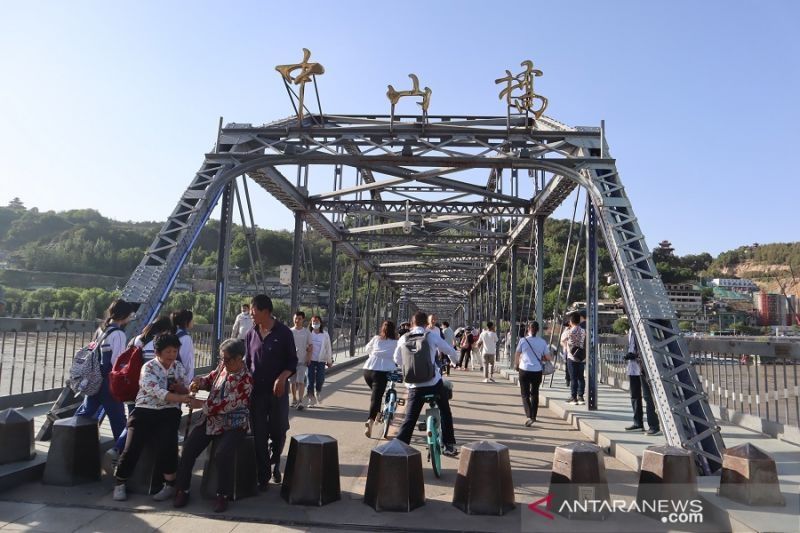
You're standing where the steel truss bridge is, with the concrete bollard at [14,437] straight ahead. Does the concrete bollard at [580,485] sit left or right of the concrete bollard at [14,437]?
left

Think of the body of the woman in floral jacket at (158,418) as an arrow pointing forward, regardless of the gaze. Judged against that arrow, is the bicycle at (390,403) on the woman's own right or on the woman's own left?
on the woman's own left

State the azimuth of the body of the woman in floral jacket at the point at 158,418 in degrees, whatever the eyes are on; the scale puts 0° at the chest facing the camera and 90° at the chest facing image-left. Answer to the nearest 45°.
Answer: approximately 315°

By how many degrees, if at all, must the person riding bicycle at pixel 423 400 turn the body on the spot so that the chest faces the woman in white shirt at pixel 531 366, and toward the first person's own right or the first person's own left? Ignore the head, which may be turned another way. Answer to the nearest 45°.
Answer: approximately 45° to the first person's own right

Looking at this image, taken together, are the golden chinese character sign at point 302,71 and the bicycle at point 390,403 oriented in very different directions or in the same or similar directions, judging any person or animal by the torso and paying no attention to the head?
very different directions

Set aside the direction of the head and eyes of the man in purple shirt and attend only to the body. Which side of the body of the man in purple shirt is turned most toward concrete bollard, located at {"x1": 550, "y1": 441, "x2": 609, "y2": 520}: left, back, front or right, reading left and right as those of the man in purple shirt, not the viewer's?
left

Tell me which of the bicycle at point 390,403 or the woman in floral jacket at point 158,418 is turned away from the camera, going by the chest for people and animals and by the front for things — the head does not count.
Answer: the bicycle

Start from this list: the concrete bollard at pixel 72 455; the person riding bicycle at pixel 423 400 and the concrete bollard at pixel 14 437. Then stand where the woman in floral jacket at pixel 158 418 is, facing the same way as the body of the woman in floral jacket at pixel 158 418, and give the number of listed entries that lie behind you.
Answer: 2

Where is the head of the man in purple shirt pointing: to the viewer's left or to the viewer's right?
to the viewer's left

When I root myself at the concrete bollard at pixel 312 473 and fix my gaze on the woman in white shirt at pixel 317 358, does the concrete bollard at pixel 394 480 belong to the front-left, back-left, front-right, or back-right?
back-right

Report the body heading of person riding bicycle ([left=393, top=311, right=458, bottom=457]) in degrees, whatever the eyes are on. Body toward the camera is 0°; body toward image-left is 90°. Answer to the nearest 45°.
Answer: approximately 180°

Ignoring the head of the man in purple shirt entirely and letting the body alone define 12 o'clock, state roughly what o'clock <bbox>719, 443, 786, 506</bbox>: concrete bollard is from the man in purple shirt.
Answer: The concrete bollard is roughly at 8 o'clock from the man in purple shirt.
